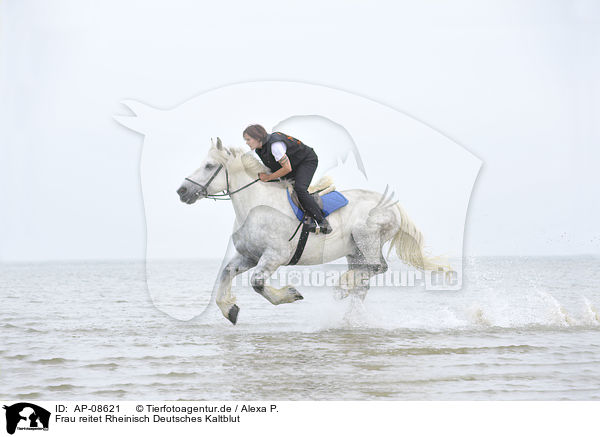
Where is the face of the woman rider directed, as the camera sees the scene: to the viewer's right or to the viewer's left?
to the viewer's left

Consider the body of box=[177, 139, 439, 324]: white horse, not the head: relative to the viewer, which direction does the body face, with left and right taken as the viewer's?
facing to the left of the viewer

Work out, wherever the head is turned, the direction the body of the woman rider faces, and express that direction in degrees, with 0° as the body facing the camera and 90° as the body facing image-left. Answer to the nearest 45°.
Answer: approximately 90°
